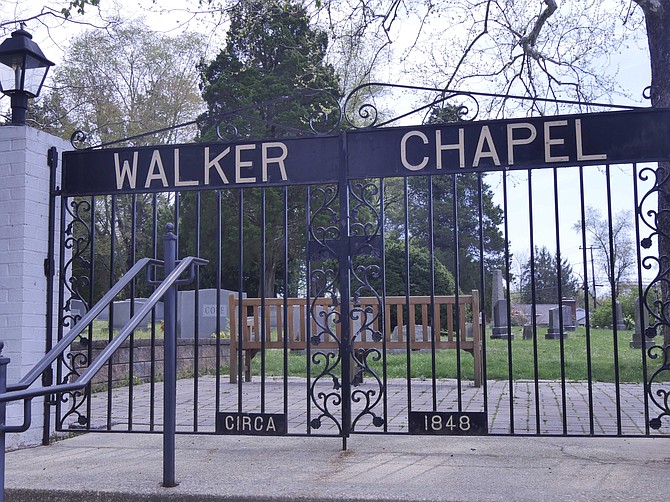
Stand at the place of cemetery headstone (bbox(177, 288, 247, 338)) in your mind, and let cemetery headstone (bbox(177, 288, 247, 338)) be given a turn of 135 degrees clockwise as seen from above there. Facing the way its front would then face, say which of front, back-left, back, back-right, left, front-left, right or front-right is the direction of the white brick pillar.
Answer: back-left

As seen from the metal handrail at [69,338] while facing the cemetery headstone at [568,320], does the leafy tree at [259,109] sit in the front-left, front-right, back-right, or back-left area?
front-left

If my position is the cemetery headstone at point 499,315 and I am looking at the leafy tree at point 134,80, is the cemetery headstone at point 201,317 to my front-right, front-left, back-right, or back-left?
front-left

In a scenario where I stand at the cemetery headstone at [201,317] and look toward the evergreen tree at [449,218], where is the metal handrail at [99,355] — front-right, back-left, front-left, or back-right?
back-right

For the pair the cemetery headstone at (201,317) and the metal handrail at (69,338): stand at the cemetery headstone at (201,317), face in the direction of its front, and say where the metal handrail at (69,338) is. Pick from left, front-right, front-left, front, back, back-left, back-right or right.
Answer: front

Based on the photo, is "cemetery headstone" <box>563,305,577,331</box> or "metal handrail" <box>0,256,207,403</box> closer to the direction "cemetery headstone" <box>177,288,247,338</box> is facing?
the metal handrail

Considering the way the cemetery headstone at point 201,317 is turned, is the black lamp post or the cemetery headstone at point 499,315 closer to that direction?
the black lamp post

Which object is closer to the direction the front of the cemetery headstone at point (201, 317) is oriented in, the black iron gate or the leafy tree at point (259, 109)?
the black iron gate

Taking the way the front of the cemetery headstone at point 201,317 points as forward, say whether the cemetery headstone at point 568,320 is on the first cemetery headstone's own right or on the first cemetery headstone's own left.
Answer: on the first cemetery headstone's own left

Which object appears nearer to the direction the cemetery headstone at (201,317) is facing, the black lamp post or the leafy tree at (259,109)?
the black lamp post

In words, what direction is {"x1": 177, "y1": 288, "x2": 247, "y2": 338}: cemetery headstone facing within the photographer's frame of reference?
facing the viewer

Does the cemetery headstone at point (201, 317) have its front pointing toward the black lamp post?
yes

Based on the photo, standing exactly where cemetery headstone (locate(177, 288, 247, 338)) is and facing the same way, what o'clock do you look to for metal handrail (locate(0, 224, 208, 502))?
The metal handrail is roughly at 12 o'clock from the cemetery headstone.

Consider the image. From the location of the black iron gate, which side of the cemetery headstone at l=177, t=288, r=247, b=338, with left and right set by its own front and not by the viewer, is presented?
front

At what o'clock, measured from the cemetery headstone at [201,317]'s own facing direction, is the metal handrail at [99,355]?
The metal handrail is roughly at 12 o'clock from the cemetery headstone.

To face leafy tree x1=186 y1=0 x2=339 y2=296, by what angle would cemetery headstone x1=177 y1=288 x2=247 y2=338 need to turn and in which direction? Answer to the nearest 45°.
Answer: approximately 180°
